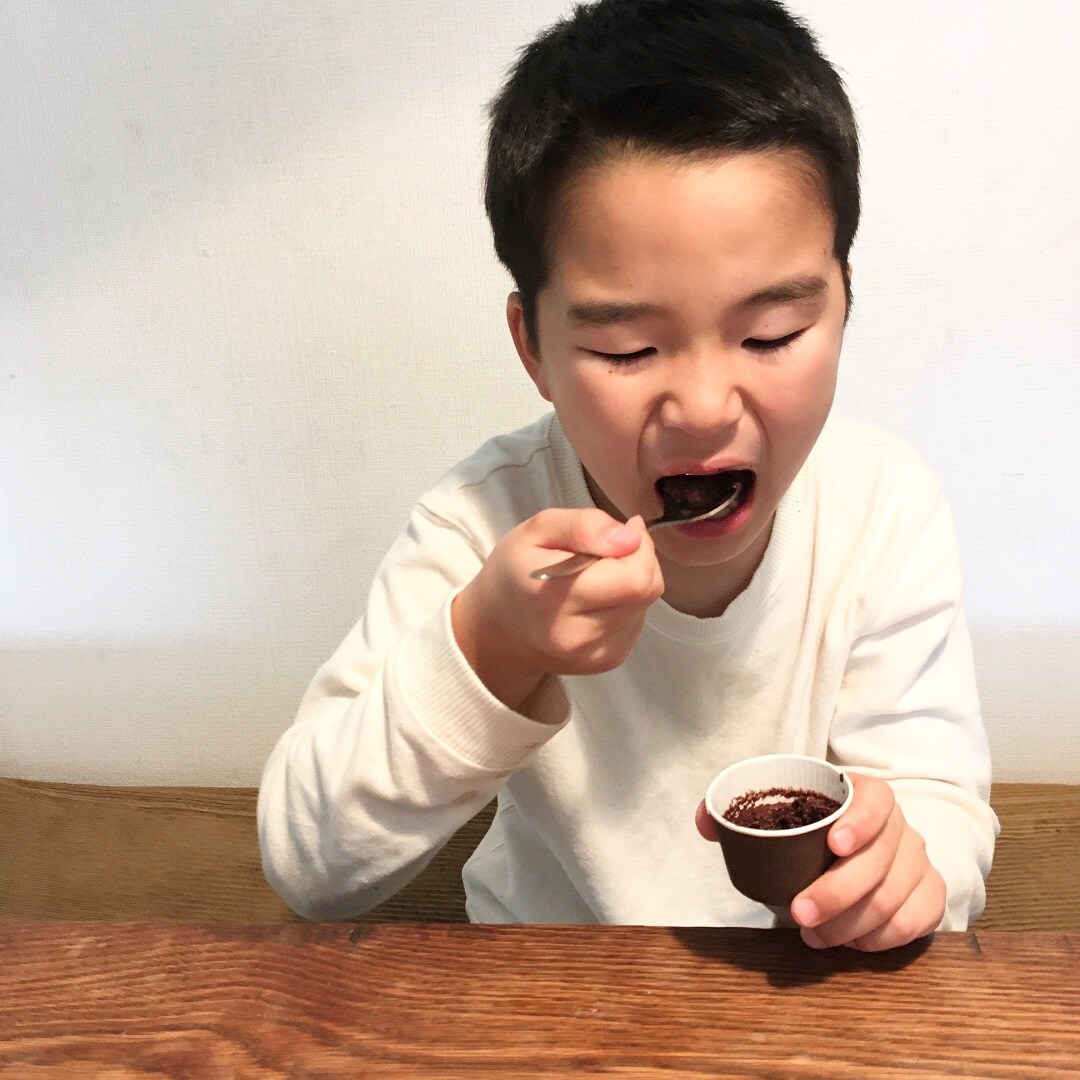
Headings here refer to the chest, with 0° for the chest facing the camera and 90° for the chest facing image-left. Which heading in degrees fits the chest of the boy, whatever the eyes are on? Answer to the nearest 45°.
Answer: approximately 0°
